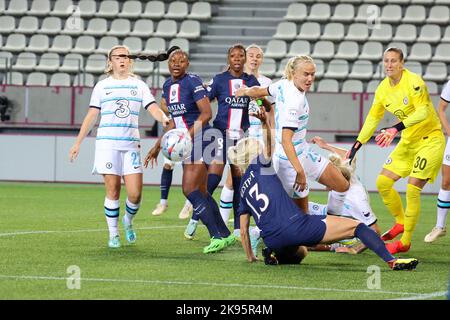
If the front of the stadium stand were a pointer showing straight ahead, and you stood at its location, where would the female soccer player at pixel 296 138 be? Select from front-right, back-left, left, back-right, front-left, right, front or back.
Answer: front

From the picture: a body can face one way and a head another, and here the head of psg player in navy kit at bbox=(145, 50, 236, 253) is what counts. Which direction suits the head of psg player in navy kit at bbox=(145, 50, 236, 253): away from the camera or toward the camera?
toward the camera

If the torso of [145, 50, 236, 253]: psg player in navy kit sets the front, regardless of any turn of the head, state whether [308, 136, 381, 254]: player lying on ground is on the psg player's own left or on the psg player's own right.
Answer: on the psg player's own left

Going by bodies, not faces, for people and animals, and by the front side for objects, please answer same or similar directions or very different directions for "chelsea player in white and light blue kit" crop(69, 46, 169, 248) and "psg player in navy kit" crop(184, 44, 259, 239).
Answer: same or similar directions

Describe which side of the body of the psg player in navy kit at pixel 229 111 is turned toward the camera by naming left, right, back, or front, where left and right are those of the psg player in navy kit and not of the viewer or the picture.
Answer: front

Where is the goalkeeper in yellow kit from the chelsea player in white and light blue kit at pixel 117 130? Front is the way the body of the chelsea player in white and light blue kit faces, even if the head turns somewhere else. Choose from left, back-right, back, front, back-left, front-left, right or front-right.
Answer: left

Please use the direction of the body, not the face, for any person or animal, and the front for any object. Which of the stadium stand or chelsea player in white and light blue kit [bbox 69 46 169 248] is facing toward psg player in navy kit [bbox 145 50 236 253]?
the stadium stand

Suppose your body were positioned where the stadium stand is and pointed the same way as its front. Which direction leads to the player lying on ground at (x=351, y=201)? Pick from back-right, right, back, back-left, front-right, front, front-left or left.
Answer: front

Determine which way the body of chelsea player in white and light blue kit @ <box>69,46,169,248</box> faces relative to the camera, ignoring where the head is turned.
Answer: toward the camera

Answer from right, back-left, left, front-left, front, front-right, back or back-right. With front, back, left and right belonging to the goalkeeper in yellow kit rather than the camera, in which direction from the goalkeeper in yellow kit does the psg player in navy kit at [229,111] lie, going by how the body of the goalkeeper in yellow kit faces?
front-right

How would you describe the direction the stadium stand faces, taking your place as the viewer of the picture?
facing the viewer

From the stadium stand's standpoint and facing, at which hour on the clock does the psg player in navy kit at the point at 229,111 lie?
The psg player in navy kit is roughly at 12 o'clock from the stadium stand.

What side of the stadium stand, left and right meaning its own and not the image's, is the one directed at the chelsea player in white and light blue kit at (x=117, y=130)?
front

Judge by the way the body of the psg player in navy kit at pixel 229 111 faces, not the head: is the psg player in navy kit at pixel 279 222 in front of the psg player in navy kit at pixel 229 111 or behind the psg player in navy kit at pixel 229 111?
in front
